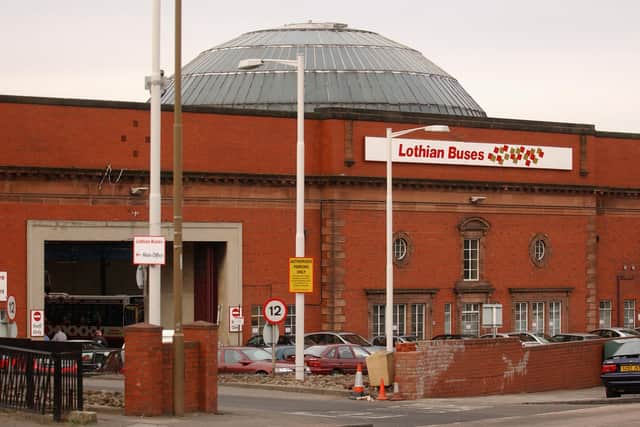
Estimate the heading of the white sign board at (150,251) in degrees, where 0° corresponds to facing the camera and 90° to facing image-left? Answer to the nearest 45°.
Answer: approximately 0°

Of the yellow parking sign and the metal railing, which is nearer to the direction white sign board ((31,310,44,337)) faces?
the metal railing

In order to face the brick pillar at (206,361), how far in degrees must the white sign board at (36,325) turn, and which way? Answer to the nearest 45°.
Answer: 0° — it already faces it

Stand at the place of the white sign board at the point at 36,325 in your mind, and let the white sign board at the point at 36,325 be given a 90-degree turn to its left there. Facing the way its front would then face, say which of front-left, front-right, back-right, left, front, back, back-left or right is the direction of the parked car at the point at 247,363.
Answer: front

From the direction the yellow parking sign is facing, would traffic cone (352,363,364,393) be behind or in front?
in front

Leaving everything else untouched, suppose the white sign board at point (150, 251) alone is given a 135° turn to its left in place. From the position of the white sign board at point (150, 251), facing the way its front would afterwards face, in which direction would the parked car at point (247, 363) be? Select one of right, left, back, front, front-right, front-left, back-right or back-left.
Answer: front-left

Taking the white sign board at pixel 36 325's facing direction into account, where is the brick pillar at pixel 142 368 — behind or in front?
in front

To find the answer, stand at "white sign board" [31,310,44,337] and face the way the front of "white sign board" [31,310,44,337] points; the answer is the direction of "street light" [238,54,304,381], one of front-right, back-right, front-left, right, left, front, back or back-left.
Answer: front-left

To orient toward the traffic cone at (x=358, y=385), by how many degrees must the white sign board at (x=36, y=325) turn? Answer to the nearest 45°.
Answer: approximately 45° to its left

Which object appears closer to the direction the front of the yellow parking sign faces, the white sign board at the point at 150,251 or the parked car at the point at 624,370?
the white sign board
